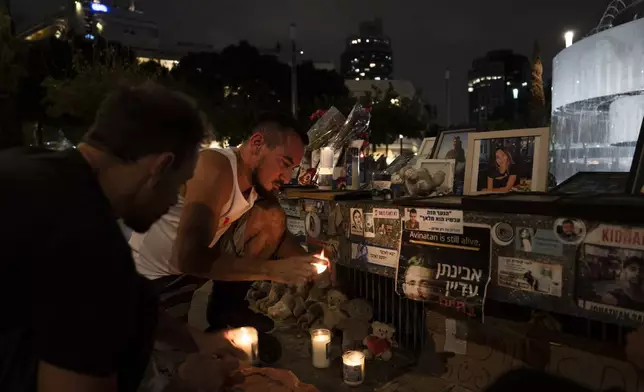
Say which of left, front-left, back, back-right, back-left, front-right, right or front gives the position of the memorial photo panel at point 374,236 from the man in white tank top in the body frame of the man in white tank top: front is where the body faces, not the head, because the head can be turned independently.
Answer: front

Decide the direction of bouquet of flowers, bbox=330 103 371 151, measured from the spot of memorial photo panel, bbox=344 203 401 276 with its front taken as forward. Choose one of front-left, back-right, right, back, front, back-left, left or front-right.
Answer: back-right

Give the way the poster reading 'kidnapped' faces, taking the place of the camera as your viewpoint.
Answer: facing the viewer and to the left of the viewer

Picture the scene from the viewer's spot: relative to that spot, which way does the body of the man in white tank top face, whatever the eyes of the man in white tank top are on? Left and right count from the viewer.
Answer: facing to the right of the viewer

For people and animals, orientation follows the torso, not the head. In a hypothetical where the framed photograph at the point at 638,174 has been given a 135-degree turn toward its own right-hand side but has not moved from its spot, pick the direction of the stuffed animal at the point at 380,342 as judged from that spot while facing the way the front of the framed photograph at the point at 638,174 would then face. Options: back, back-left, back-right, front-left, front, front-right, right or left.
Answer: left

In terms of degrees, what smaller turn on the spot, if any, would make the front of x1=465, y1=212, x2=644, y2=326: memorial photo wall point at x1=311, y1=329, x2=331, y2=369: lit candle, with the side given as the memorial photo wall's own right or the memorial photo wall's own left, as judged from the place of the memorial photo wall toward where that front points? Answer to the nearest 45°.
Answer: approximately 45° to the memorial photo wall's own right

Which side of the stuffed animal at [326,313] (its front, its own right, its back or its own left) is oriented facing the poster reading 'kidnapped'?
left

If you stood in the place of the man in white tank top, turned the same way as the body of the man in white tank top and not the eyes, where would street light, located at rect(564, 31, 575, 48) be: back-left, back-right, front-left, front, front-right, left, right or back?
front-left

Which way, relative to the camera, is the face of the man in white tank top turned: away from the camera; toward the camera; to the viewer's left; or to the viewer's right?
to the viewer's right

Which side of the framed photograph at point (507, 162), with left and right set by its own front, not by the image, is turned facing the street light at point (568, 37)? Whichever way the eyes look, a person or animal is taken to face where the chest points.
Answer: back

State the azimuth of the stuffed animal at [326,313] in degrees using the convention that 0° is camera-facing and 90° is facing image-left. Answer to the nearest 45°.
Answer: approximately 45°
